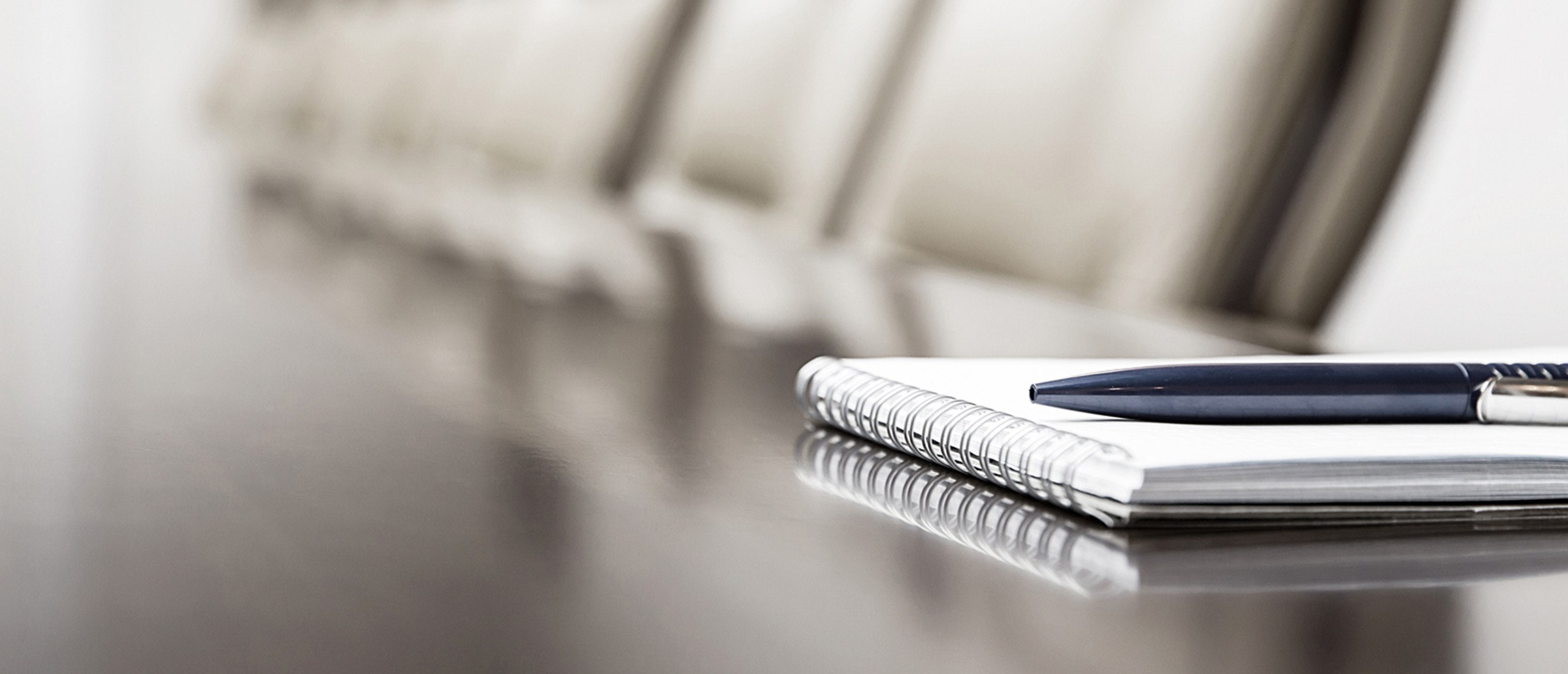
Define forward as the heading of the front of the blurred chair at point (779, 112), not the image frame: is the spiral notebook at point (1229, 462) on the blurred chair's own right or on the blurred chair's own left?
on the blurred chair's own left

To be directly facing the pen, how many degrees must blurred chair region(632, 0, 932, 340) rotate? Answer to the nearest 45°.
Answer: approximately 45° to its left

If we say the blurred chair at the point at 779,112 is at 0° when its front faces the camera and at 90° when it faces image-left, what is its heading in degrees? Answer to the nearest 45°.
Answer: approximately 45°
